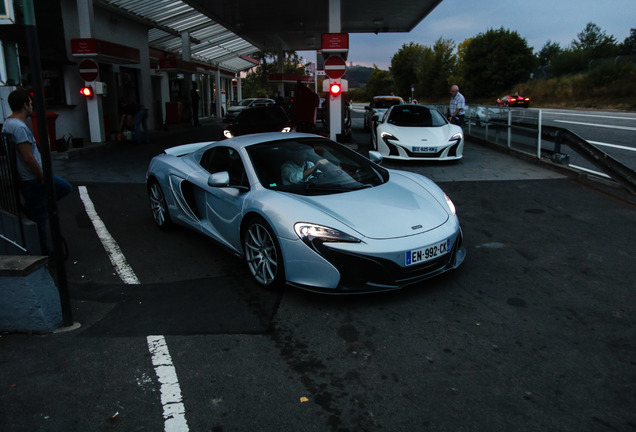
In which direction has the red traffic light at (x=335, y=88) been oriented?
toward the camera

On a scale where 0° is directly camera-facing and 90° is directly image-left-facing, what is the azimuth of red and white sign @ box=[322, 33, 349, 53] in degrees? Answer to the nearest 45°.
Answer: approximately 0°

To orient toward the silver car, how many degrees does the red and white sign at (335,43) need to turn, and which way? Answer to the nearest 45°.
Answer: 0° — it already faces it

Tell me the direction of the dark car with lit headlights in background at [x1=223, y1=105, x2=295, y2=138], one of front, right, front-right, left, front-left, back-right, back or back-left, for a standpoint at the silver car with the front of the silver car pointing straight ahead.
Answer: back-left

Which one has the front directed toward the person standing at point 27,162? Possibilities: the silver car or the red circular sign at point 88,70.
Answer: the red circular sign

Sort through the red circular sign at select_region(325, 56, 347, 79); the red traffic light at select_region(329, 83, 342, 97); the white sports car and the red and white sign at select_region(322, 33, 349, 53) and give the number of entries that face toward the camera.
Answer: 4

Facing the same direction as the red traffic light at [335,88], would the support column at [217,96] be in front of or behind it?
behind

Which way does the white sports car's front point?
toward the camera

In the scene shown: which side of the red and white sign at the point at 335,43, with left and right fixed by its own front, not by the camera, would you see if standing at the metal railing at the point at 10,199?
front

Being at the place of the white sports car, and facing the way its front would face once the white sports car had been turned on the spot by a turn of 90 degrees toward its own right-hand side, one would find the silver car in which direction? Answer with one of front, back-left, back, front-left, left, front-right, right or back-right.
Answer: left

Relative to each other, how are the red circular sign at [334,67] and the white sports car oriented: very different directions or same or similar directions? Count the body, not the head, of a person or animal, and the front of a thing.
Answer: same or similar directions

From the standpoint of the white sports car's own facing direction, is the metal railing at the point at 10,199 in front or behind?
in front

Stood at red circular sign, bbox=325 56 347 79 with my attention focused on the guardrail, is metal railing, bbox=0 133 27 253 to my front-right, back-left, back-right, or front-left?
front-right

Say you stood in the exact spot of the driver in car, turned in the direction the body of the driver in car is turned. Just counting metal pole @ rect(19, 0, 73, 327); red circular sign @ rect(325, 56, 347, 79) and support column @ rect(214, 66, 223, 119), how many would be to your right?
1

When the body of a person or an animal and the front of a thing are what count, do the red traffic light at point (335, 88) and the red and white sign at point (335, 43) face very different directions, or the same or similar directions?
same or similar directions

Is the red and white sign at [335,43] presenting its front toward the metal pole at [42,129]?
yes

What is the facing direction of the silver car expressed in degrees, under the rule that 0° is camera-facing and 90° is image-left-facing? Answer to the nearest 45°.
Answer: approximately 315°
